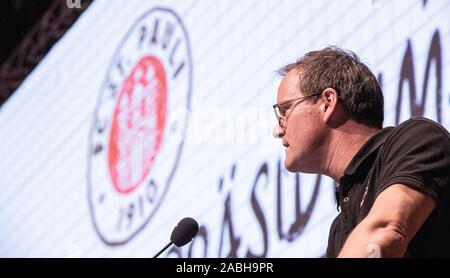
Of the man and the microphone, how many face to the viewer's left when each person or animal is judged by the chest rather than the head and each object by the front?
1

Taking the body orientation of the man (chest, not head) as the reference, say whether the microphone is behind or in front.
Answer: in front

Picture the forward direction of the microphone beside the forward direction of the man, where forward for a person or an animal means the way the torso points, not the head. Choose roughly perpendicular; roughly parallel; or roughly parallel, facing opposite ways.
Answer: roughly parallel, facing opposite ways

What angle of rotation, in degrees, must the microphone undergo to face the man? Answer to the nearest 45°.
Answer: approximately 45° to its right

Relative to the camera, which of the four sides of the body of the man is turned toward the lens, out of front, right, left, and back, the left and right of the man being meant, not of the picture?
left

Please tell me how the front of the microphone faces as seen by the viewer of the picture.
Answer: facing to the right of the viewer

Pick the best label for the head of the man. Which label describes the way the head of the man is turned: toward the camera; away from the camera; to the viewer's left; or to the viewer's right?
to the viewer's left
